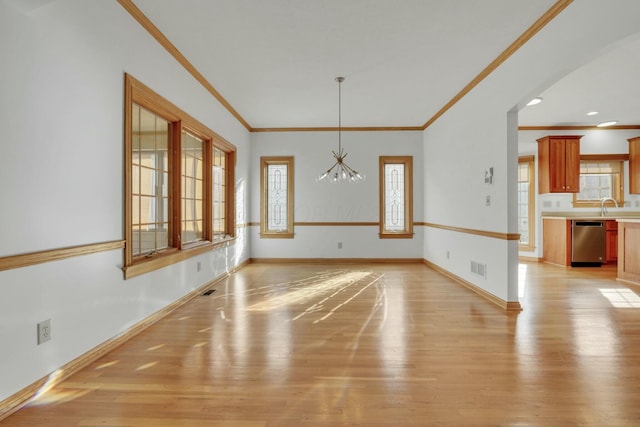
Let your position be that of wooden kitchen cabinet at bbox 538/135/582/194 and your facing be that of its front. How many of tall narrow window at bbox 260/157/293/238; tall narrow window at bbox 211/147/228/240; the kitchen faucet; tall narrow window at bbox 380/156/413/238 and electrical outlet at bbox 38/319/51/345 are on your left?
1

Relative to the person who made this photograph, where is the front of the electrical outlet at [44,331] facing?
facing the viewer and to the right of the viewer

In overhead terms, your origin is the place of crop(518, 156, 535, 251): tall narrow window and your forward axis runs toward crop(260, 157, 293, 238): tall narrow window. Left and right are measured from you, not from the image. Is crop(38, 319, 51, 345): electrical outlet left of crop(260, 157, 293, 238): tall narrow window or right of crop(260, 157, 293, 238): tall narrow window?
left

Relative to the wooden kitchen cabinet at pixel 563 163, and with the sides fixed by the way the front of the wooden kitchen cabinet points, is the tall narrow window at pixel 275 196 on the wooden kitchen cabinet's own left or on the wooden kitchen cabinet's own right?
on the wooden kitchen cabinet's own right

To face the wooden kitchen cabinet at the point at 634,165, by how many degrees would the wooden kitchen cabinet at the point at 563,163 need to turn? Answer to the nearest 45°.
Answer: approximately 90° to its left

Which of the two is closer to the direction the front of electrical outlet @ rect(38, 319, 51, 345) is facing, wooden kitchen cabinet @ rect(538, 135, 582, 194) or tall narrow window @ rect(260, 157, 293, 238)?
the wooden kitchen cabinet

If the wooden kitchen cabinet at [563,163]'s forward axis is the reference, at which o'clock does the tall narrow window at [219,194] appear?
The tall narrow window is roughly at 3 o'clock from the wooden kitchen cabinet.

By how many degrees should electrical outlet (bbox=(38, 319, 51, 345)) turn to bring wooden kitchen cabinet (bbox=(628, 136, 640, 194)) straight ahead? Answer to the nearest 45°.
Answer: approximately 45° to its left

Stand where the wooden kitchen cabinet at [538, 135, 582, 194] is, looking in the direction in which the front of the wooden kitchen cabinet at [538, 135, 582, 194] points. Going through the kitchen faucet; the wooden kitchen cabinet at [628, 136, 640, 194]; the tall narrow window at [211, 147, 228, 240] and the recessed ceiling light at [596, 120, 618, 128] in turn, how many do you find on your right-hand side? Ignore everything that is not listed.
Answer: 1

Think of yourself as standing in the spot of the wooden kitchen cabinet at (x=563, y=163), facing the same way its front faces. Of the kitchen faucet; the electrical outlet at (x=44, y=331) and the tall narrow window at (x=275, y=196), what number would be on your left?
1

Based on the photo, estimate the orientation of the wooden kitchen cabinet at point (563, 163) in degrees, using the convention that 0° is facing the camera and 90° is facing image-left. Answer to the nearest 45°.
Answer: approximately 315°

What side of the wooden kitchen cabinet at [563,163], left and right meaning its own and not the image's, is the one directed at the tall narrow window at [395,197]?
right

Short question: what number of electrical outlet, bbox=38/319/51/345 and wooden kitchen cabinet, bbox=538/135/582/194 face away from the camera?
0
